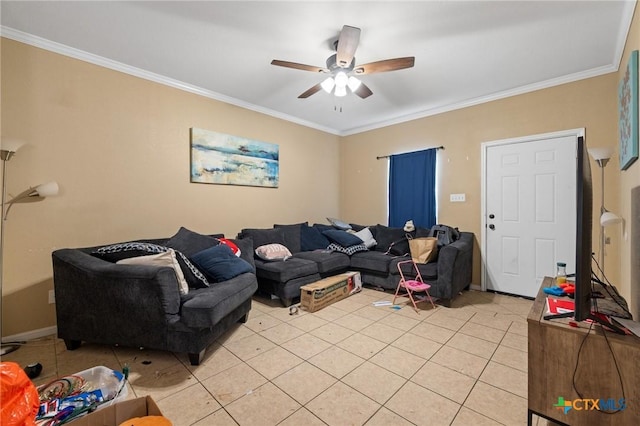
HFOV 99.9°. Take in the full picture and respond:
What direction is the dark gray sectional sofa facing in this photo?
toward the camera

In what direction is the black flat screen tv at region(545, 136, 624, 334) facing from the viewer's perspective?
to the viewer's left

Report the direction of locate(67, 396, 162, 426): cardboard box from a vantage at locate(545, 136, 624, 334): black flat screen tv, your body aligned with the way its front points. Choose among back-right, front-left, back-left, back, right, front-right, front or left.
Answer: front-left

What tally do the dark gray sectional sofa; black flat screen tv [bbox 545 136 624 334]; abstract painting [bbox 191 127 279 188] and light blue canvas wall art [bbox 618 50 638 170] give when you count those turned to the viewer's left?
2

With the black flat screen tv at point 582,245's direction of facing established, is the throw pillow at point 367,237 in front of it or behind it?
in front

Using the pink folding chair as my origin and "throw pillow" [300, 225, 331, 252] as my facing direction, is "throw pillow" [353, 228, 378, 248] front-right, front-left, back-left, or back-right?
front-right

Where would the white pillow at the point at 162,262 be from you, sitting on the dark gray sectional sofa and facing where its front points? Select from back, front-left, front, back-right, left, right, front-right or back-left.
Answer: front-right

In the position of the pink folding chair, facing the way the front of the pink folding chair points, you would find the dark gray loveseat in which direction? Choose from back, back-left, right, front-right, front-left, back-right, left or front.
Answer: right

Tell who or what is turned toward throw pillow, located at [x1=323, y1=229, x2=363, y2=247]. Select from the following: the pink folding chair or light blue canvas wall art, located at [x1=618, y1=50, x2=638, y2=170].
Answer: the light blue canvas wall art

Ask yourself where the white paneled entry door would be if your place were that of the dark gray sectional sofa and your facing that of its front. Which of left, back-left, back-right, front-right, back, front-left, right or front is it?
left

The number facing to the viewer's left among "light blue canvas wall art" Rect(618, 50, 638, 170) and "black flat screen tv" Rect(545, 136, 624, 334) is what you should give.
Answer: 2

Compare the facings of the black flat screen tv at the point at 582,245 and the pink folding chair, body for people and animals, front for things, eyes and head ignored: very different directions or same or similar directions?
very different directions

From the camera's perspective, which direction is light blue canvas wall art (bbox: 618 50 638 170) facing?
to the viewer's left

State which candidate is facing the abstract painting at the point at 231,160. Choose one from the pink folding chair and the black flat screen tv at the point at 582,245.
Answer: the black flat screen tv

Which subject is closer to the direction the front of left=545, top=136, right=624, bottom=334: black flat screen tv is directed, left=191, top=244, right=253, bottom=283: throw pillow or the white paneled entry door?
the throw pillow

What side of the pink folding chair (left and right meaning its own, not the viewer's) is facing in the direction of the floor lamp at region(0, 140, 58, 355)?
right

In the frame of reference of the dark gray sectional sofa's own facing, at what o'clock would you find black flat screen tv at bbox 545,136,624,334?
The black flat screen tv is roughly at 11 o'clock from the dark gray sectional sofa.

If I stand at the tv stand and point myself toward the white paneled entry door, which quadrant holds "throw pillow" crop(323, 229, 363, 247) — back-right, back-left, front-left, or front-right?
front-left

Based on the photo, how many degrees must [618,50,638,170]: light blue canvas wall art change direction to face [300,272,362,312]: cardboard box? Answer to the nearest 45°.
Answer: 0° — it already faces it

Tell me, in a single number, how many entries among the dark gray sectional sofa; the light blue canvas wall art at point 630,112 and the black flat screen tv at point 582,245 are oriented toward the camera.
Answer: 1
